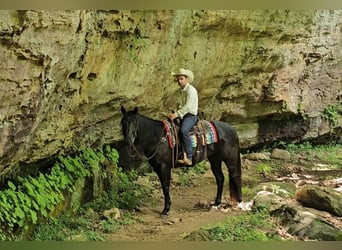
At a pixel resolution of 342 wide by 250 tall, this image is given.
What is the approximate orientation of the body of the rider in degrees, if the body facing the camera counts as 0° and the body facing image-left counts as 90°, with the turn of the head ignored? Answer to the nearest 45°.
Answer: approximately 90°

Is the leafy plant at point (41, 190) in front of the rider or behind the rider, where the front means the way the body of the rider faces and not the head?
in front
